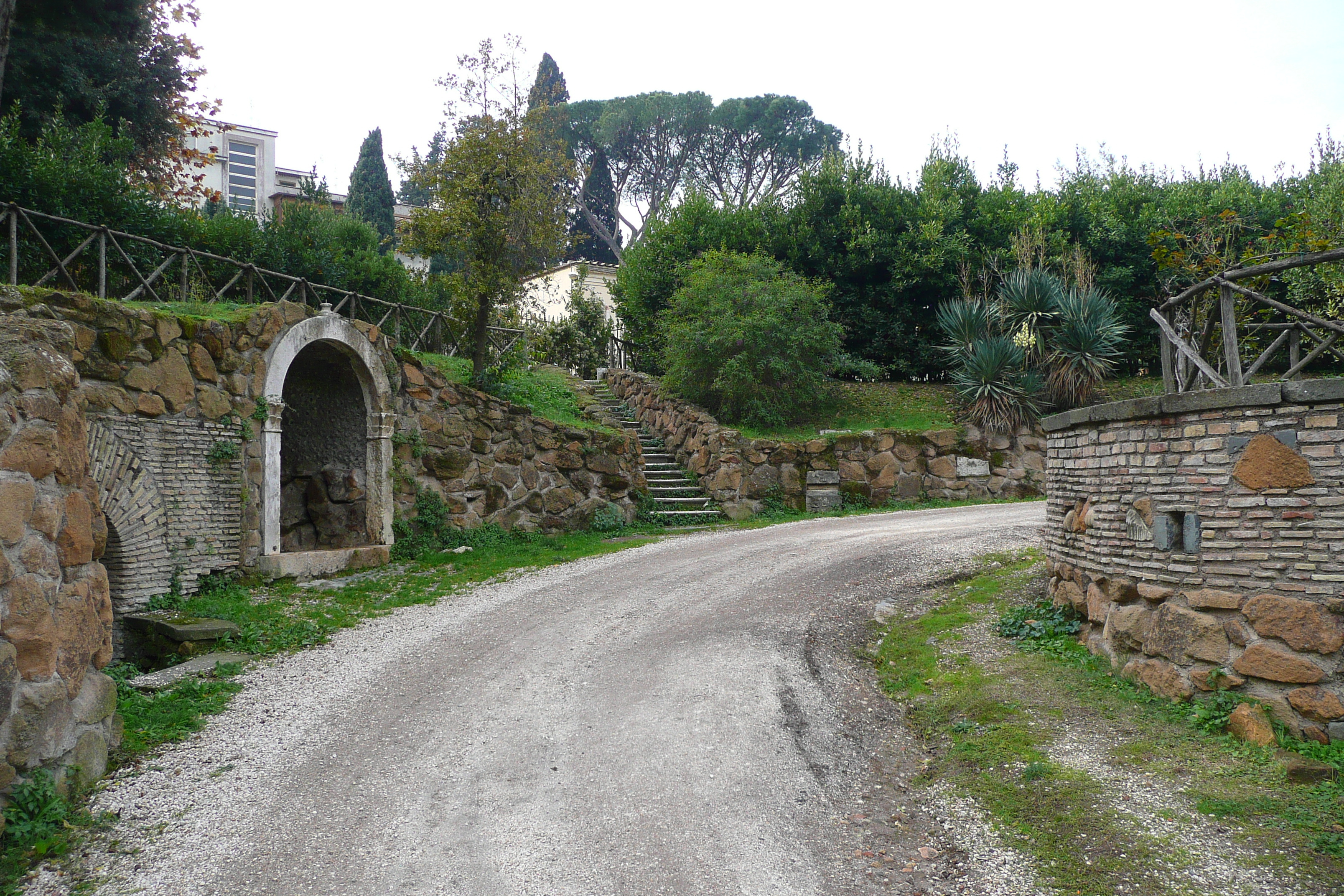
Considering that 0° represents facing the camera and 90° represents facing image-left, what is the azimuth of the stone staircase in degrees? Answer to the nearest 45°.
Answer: approximately 0°

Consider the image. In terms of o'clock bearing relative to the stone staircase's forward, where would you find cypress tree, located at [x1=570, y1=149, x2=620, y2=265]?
The cypress tree is roughly at 6 o'clock from the stone staircase.

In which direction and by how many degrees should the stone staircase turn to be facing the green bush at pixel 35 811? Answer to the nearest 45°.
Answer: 0° — it already faces it

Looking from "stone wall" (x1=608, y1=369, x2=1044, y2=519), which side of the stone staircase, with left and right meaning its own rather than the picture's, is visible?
left

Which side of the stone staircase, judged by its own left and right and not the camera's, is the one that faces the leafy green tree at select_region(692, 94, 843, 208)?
back

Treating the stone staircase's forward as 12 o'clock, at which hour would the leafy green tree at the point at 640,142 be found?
The leafy green tree is roughly at 6 o'clock from the stone staircase.

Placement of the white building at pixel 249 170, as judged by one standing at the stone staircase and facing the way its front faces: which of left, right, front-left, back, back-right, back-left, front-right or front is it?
back-right

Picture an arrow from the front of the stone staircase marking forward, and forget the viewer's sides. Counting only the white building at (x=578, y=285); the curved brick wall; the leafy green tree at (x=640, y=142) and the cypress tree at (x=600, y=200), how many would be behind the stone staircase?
3

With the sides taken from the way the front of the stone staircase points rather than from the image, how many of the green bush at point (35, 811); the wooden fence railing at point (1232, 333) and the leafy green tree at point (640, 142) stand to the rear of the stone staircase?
1

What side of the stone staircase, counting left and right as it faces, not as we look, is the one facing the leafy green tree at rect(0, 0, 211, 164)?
right

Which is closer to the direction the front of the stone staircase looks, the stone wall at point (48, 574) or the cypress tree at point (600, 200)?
the stone wall

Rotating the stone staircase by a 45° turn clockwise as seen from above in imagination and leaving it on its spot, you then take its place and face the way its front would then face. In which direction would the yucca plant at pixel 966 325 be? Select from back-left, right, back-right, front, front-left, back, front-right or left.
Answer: back-left
